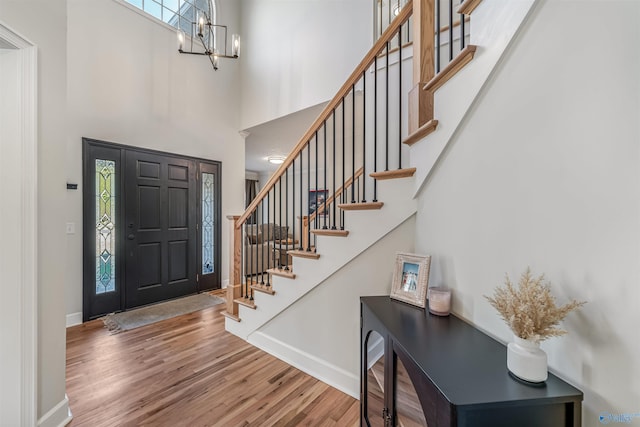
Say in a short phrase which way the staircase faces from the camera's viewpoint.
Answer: facing away from the viewer and to the left of the viewer

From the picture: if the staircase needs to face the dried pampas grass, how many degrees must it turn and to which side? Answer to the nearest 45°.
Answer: approximately 180°

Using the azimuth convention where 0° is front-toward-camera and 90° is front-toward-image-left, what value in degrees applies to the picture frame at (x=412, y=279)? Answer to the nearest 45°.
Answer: approximately 45°

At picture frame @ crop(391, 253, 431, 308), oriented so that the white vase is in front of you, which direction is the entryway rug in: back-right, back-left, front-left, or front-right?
back-right

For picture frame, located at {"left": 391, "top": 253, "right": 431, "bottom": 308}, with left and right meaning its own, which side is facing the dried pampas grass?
left

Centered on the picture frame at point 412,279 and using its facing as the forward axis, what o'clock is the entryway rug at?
The entryway rug is roughly at 2 o'clock from the picture frame.

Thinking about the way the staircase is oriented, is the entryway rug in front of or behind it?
in front

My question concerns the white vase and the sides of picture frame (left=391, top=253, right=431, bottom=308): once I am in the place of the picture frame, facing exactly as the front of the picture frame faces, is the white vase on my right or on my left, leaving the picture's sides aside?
on my left
